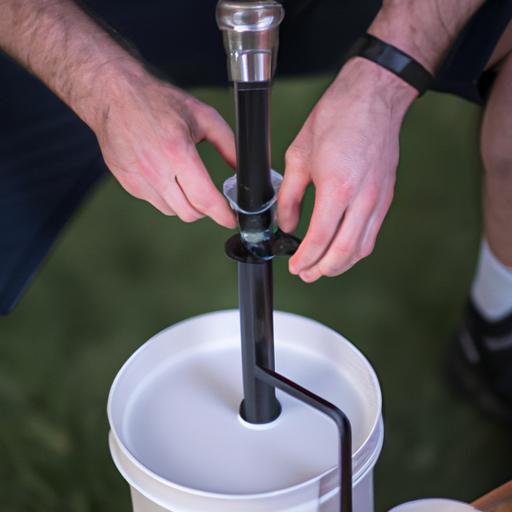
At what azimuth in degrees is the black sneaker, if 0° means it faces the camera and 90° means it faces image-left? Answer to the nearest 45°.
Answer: approximately 315°
